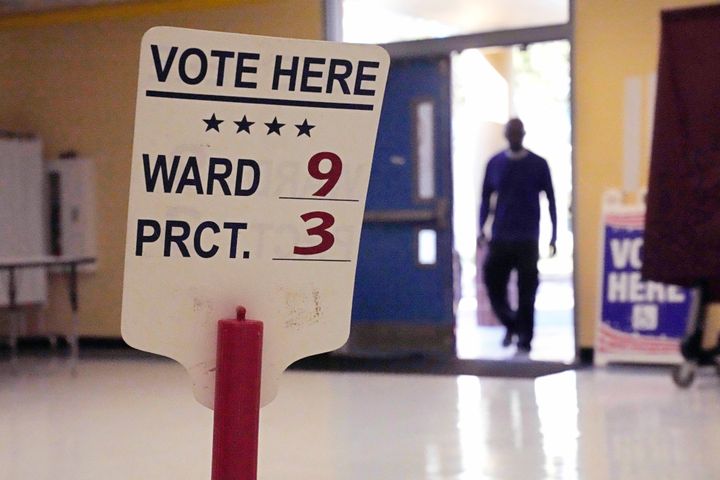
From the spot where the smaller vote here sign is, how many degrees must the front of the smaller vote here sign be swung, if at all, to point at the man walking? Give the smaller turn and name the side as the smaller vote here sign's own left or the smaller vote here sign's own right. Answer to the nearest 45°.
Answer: approximately 135° to the smaller vote here sign's own right

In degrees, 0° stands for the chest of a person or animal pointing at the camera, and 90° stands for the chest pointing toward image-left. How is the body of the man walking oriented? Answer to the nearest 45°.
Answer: approximately 0°

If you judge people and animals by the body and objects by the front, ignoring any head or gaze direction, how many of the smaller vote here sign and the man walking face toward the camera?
2

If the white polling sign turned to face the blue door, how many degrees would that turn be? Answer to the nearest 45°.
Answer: approximately 180°
